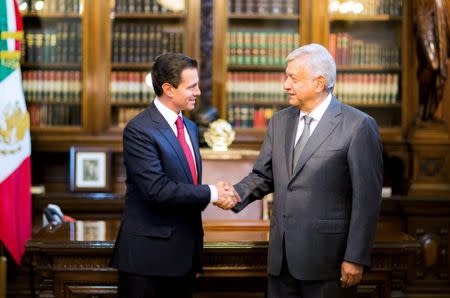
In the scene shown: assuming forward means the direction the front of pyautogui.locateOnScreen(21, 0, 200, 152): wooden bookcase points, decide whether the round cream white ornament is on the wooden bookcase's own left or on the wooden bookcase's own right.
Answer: on the wooden bookcase's own left

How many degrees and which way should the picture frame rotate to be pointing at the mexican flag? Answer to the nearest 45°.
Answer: approximately 45° to its right

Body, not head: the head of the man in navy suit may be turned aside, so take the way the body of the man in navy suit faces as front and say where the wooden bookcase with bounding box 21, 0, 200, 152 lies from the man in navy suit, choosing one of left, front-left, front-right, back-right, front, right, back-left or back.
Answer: back-left

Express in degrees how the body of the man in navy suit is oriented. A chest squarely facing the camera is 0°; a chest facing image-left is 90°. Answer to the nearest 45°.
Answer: approximately 315°

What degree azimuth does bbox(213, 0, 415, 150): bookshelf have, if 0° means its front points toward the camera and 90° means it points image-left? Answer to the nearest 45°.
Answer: approximately 0°

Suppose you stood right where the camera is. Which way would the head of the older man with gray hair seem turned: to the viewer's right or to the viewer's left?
to the viewer's left

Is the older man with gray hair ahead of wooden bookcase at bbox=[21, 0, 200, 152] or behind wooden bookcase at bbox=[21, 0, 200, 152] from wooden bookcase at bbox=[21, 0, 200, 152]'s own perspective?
ahead

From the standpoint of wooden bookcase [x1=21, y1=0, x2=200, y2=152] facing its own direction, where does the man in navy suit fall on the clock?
The man in navy suit is roughly at 12 o'clock from the wooden bookcase.

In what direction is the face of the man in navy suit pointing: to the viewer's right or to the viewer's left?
to the viewer's right
